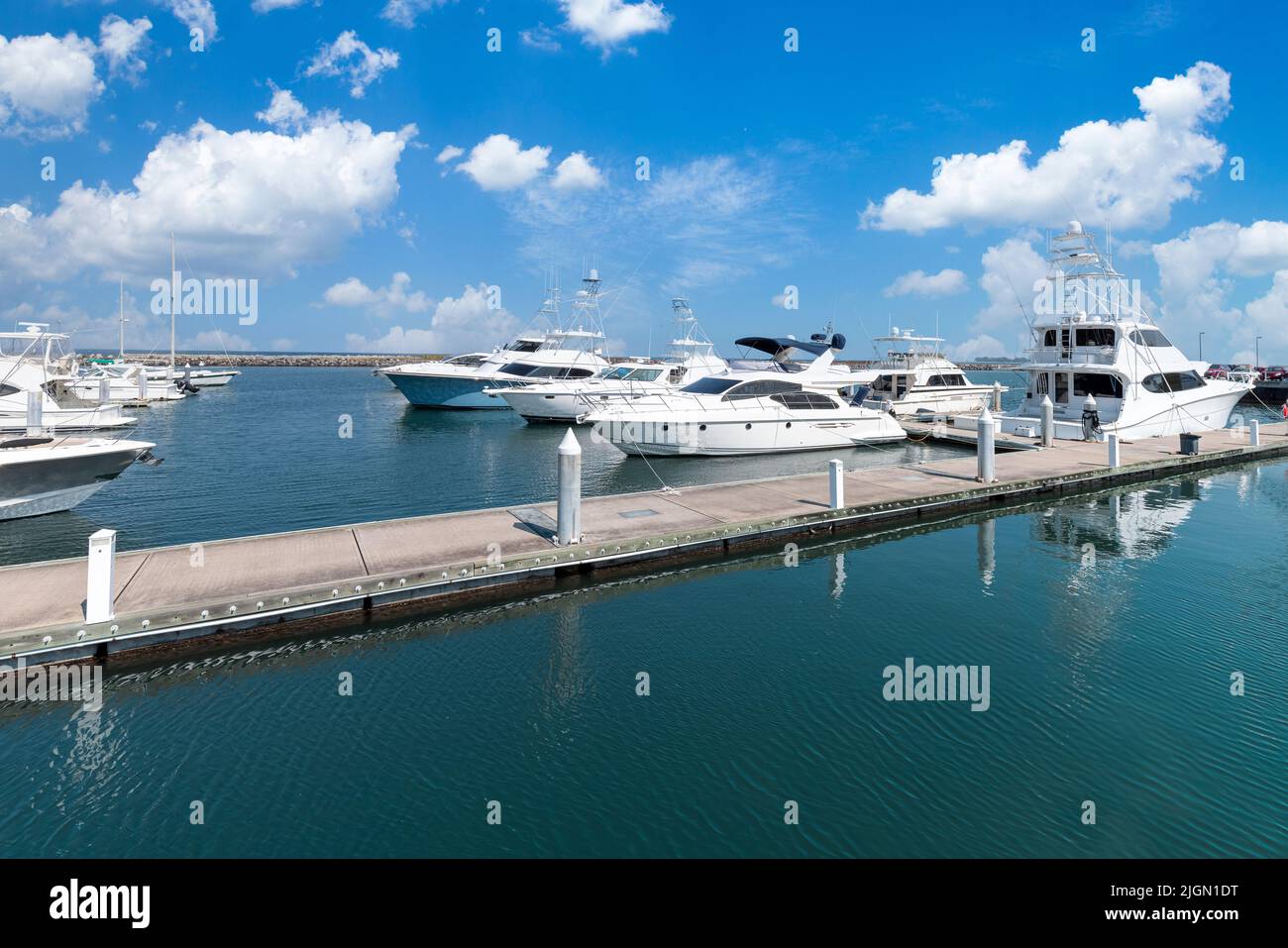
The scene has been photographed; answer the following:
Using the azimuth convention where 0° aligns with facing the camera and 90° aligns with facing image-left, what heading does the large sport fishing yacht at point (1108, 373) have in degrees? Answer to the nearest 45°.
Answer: approximately 225°

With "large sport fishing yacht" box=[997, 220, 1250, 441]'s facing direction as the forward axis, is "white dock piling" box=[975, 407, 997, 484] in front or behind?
behind

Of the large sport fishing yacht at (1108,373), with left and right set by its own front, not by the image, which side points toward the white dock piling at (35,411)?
back

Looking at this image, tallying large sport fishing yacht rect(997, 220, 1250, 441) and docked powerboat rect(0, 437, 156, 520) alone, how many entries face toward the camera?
0

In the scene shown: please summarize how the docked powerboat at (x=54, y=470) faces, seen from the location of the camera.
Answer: facing to the right of the viewer

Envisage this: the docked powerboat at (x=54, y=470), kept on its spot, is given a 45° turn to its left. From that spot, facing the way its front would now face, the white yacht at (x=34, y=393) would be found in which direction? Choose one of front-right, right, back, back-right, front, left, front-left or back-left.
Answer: front-left
